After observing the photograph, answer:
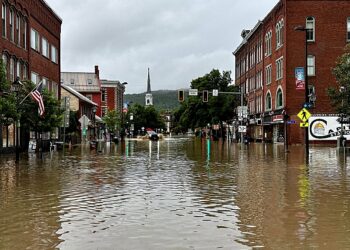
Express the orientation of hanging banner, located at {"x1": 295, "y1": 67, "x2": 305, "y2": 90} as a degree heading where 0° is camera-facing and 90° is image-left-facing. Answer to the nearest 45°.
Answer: approximately 0°

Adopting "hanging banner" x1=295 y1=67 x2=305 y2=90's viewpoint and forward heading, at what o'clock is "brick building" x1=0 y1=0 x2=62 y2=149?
The brick building is roughly at 3 o'clock from the hanging banner.

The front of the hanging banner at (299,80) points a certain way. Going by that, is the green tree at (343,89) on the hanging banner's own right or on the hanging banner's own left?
on the hanging banner's own left
